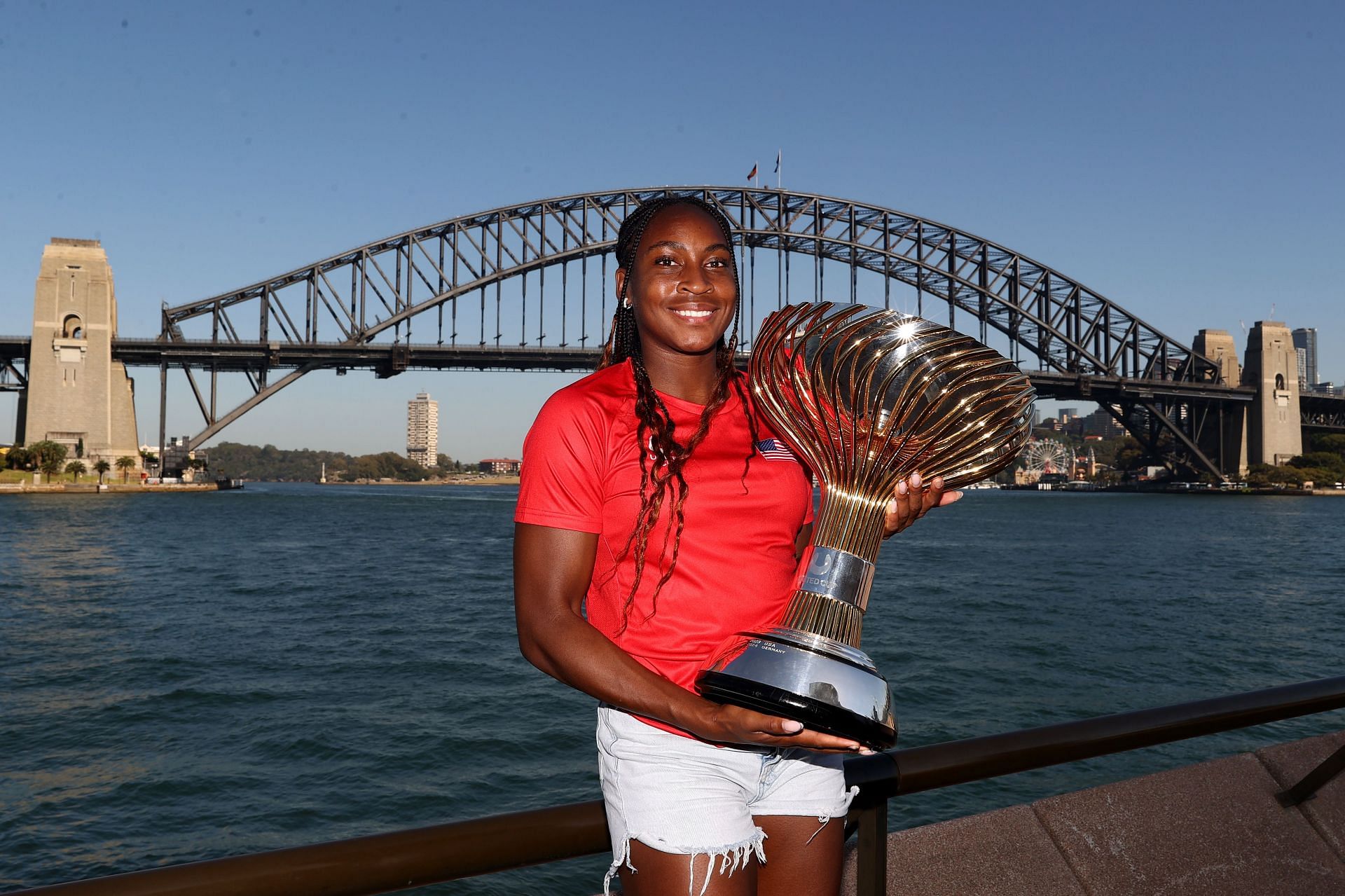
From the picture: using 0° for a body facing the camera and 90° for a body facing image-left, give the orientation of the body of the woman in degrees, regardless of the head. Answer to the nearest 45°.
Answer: approximately 315°

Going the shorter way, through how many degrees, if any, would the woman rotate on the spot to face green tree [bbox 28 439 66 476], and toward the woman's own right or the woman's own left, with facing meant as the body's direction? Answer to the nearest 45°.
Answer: approximately 180°
